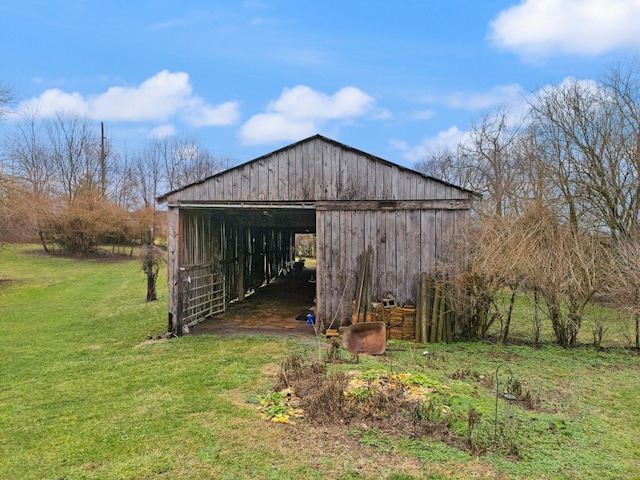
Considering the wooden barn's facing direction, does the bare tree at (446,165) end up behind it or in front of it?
behind

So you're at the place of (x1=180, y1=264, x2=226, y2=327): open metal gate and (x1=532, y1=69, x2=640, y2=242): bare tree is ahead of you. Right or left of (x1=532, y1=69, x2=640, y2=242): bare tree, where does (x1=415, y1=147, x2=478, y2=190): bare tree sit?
left

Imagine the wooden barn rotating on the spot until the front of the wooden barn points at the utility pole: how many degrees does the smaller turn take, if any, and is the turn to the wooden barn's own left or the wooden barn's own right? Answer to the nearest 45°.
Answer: approximately 135° to the wooden barn's own right

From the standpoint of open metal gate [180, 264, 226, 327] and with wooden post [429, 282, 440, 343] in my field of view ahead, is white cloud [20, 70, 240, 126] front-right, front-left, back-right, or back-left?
back-left

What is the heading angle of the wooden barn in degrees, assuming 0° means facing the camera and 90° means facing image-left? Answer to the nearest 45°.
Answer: approximately 0°

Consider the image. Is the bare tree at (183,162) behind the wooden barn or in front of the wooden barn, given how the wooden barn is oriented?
behind

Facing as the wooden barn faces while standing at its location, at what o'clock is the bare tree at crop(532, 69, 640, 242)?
The bare tree is roughly at 8 o'clock from the wooden barn.
